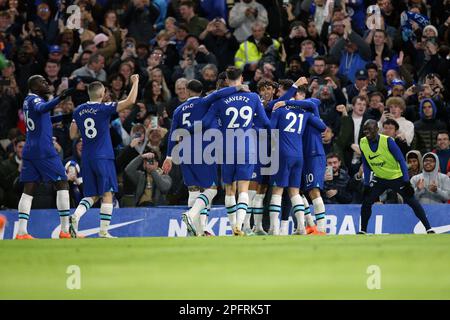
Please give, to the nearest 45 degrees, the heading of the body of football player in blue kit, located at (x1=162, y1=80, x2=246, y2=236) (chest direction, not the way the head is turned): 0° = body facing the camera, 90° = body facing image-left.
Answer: approximately 225°

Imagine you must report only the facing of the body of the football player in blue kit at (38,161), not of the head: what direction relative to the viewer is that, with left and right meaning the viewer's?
facing away from the viewer and to the right of the viewer

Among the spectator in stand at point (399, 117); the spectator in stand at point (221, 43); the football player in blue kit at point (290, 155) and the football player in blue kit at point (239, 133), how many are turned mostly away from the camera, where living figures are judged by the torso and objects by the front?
2

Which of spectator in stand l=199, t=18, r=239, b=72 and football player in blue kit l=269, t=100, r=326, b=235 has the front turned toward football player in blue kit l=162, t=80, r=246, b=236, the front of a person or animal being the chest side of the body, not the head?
the spectator in stand

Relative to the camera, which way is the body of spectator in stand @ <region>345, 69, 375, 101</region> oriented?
toward the camera

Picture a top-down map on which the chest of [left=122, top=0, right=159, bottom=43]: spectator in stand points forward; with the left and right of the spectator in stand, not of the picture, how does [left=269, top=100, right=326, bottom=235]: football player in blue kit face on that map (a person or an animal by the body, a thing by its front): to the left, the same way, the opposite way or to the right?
the opposite way

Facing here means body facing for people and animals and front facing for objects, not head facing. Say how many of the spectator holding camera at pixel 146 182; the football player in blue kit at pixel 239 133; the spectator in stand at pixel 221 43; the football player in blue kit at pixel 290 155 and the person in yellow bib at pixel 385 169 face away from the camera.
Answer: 2

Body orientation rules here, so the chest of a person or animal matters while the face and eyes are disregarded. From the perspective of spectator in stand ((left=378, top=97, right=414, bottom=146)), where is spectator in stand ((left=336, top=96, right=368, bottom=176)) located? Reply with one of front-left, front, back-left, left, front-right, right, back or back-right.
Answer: front-right

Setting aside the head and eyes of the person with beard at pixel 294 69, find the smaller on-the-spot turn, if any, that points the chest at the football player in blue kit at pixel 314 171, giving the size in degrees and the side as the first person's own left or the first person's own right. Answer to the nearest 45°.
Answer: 0° — they already face them

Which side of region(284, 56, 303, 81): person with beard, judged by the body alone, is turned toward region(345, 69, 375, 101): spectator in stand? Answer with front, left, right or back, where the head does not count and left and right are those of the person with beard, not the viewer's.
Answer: left

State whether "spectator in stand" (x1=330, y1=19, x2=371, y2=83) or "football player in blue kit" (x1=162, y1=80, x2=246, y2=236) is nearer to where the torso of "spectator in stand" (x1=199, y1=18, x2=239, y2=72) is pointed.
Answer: the football player in blue kit

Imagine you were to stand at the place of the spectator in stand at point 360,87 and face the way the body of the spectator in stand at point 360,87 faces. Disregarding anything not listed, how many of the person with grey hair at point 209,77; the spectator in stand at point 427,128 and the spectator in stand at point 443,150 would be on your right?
1

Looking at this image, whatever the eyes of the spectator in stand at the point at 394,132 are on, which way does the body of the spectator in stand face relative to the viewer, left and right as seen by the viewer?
facing the viewer and to the left of the viewer

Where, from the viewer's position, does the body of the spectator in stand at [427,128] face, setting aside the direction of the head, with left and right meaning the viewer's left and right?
facing the viewer
